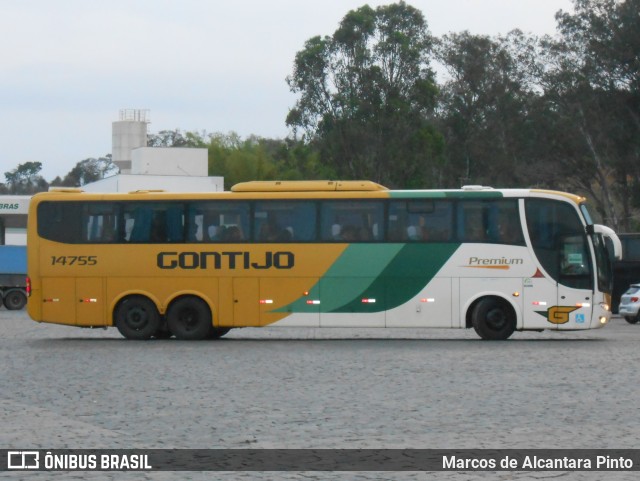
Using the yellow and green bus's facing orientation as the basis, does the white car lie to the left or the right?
on its left

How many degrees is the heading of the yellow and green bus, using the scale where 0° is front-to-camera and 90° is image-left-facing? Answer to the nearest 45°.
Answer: approximately 270°
